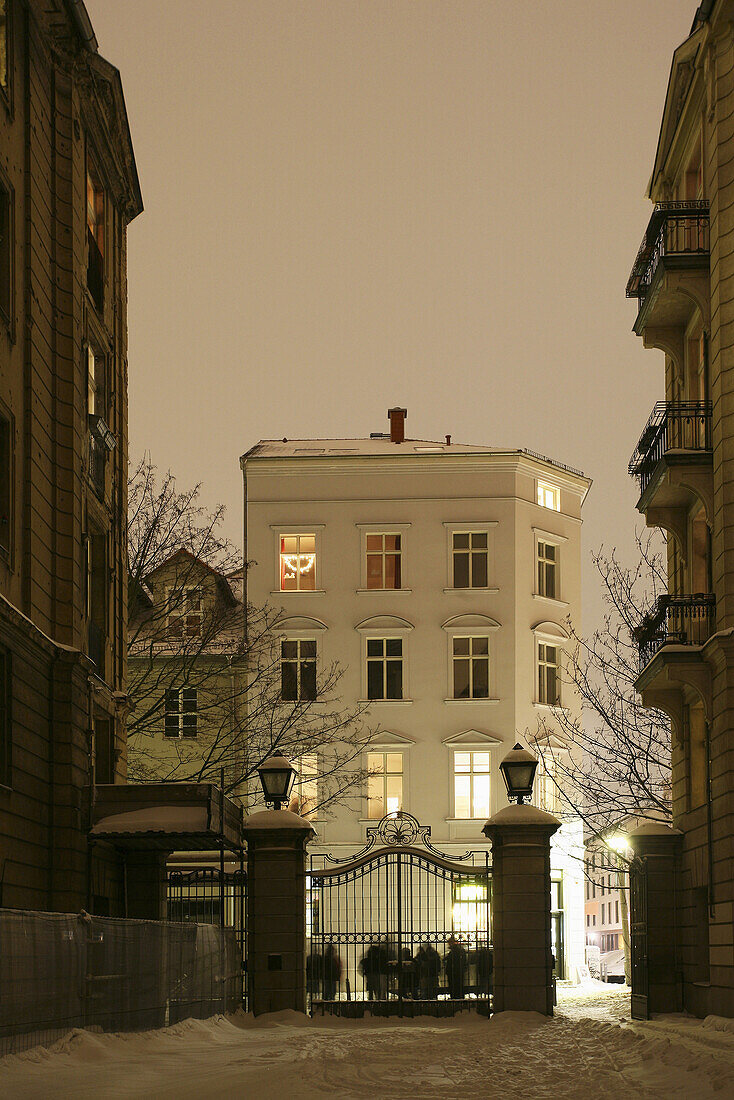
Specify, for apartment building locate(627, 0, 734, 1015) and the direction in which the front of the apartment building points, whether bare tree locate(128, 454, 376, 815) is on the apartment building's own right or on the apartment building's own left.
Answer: on the apartment building's own right

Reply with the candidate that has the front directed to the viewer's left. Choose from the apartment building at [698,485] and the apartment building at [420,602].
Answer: the apartment building at [698,485]

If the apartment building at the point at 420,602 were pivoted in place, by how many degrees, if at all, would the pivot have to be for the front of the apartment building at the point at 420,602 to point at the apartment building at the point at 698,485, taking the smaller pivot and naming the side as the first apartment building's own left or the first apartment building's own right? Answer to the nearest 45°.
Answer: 0° — it already faces it

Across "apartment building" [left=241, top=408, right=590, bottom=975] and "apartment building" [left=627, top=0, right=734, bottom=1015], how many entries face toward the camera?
1

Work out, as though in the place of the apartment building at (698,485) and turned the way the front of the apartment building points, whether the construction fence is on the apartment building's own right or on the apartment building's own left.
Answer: on the apartment building's own left

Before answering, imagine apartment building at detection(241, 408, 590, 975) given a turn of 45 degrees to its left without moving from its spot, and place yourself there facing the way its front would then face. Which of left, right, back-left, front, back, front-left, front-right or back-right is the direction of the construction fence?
front-right

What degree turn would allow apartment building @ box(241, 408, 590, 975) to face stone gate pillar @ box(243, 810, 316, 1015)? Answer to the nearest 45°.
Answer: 0° — it already faces it

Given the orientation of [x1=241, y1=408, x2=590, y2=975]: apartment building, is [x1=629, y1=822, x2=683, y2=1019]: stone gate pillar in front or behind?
in front

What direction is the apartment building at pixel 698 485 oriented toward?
to the viewer's left

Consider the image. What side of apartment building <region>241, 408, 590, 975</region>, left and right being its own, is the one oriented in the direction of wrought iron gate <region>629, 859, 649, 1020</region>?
front

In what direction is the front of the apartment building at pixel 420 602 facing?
toward the camera

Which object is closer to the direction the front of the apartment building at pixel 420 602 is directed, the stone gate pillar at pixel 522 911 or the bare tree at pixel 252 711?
the stone gate pillar

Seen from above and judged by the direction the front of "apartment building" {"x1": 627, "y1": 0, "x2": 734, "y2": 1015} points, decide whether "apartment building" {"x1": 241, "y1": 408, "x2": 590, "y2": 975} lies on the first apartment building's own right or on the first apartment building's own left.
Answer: on the first apartment building's own right

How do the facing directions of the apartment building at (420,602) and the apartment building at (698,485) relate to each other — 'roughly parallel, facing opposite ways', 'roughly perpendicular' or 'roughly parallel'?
roughly perpendicular
